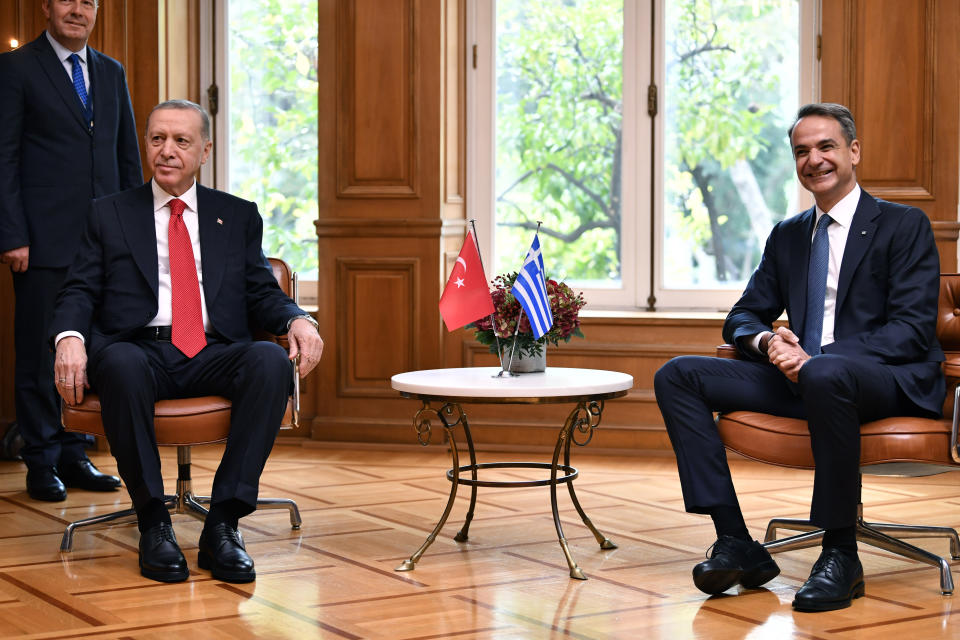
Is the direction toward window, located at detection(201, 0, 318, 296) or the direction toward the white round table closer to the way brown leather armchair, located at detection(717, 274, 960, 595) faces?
the white round table

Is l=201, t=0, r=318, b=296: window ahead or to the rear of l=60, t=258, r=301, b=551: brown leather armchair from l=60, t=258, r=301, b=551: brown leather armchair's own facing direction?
to the rear

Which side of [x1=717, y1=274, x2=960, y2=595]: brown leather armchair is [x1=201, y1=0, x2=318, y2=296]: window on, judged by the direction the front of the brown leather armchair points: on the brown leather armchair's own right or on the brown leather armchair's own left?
on the brown leather armchair's own right

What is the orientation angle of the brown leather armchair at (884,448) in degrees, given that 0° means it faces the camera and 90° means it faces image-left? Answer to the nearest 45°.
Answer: approximately 45°

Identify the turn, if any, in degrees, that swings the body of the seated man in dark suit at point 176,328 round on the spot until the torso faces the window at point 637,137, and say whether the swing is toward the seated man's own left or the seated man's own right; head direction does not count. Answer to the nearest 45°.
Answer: approximately 135° to the seated man's own left

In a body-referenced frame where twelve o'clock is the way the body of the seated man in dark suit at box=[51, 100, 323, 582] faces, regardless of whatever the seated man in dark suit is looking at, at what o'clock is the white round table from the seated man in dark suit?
The white round table is roughly at 10 o'clock from the seated man in dark suit.

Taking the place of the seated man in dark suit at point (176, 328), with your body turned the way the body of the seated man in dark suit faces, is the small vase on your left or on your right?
on your left

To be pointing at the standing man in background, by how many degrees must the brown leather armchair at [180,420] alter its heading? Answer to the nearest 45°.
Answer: approximately 135° to its right

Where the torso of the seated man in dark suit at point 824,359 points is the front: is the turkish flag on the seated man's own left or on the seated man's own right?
on the seated man's own right

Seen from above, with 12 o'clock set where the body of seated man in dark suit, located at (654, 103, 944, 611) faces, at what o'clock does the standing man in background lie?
The standing man in background is roughly at 2 o'clock from the seated man in dark suit.

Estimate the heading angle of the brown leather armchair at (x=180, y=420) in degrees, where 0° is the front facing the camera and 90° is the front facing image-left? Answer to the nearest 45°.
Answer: approximately 45°
